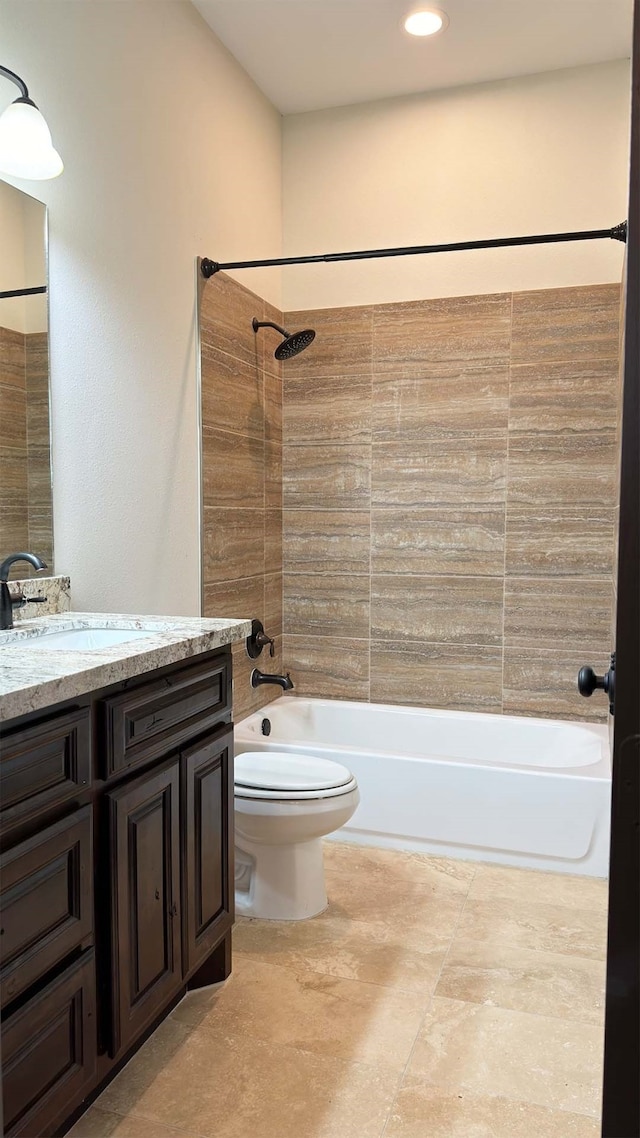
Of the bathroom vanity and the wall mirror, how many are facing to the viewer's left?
0

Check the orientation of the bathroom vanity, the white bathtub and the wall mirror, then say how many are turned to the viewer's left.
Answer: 0

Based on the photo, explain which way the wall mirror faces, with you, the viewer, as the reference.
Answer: facing the viewer and to the right of the viewer

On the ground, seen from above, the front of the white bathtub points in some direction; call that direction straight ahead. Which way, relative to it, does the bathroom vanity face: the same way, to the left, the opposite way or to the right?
to the left

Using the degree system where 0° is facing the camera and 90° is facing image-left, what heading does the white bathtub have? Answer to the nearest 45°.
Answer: approximately 0°

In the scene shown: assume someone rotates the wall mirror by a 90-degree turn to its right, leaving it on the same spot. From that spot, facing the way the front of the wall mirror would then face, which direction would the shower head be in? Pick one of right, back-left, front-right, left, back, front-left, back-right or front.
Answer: back

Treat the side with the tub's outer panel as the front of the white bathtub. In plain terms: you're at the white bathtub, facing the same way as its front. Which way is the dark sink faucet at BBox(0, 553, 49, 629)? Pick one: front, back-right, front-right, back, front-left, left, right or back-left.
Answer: front-right

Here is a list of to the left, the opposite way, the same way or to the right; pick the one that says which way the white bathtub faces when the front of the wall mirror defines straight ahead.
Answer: to the right

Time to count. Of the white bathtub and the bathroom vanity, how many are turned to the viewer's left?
0

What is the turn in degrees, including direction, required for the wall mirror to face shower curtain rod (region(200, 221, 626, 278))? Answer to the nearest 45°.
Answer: approximately 45° to its left

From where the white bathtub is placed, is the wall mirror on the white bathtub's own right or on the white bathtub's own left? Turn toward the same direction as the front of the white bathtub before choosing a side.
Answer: on the white bathtub's own right

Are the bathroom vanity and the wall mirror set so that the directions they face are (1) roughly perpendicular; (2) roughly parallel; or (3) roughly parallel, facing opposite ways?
roughly parallel
